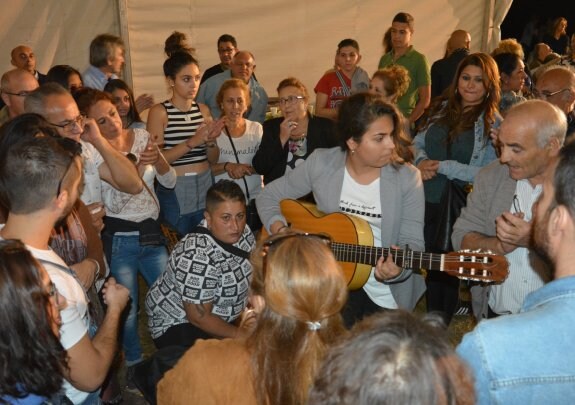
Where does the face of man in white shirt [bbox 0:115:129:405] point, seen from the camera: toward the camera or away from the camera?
away from the camera

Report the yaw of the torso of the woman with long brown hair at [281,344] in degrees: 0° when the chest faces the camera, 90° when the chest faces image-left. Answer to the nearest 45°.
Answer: approximately 180°

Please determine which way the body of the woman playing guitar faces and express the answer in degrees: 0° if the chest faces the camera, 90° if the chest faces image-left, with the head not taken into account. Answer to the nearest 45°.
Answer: approximately 0°

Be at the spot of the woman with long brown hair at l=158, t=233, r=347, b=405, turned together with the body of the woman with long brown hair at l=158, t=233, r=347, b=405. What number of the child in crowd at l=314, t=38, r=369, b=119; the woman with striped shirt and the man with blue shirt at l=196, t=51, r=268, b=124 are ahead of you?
3

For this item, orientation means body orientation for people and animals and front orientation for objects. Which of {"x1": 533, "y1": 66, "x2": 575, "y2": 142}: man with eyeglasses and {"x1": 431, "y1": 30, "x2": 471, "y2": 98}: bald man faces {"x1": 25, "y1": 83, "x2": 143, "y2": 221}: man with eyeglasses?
{"x1": 533, "y1": 66, "x2": 575, "y2": 142}: man with eyeglasses

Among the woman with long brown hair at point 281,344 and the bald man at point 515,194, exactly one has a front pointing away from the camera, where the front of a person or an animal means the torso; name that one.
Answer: the woman with long brown hair
